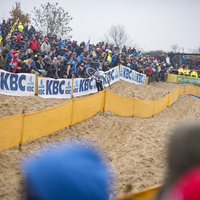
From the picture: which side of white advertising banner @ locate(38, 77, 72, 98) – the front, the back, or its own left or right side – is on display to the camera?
front

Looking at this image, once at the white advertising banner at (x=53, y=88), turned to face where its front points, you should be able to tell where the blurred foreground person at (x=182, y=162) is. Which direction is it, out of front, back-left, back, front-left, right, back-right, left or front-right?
front

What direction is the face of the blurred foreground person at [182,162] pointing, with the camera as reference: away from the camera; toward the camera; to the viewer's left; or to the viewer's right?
away from the camera

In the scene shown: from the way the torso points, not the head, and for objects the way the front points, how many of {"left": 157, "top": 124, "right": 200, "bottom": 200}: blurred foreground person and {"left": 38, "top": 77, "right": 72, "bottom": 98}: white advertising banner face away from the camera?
1

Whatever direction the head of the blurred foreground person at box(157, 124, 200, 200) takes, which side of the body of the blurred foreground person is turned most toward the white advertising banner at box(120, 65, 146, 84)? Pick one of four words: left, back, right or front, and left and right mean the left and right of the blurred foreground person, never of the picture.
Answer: front

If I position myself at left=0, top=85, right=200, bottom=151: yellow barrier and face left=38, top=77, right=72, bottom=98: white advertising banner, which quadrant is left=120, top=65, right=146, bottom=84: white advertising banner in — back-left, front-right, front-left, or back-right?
front-right

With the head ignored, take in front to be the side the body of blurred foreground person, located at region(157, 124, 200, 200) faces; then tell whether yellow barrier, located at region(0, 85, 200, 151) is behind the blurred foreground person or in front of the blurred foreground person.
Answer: in front

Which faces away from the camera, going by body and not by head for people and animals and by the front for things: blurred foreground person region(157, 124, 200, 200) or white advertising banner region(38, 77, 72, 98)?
the blurred foreground person

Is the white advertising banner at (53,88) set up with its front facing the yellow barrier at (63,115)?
yes

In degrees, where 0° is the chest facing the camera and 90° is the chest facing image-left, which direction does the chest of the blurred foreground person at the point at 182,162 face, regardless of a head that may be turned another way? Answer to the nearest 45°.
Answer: approximately 180°

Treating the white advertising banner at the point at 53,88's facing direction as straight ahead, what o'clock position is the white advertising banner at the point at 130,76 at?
the white advertising banner at the point at 130,76 is roughly at 7 o'clock from the white advertising banner at the point at 53,88.
